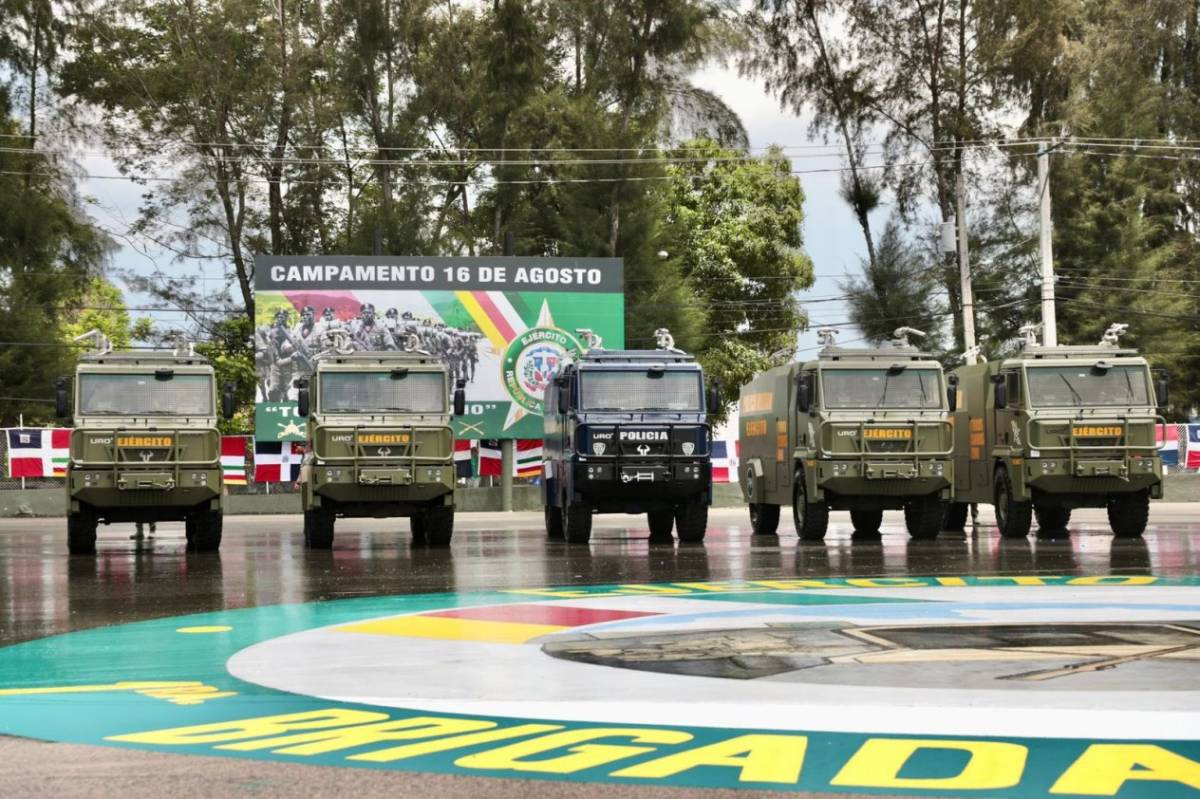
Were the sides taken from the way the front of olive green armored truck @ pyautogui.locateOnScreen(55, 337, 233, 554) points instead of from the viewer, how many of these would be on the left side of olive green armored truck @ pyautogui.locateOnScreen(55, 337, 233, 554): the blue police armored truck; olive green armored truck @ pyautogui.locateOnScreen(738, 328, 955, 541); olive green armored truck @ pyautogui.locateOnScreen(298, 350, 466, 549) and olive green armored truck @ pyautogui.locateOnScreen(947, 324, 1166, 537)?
4

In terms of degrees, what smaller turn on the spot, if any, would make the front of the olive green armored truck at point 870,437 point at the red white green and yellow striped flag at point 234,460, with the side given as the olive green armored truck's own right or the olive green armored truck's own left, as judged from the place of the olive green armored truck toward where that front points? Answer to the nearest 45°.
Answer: approximately 135° to the olive green armored truck's own right

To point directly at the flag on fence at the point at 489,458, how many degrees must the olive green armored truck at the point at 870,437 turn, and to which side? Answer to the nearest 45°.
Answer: approximately 135° to its right

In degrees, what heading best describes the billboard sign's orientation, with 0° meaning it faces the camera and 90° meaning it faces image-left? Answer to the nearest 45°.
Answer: approximately 0°

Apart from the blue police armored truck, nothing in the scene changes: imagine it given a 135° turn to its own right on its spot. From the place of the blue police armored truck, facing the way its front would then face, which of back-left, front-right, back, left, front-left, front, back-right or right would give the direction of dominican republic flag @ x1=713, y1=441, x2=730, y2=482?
front-right

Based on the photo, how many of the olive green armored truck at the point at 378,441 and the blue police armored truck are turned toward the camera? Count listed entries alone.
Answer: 2

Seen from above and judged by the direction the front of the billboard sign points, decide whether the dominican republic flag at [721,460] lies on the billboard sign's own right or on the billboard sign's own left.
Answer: on the billboard sign's own left

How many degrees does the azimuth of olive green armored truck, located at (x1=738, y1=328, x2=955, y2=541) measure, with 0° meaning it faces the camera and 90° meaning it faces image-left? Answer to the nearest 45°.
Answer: approximately 0°

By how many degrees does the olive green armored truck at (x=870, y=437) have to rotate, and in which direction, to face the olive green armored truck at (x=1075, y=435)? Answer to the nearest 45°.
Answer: approximately 90° to its left

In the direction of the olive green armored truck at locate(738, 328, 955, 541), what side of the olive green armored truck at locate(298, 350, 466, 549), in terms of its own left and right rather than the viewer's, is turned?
left

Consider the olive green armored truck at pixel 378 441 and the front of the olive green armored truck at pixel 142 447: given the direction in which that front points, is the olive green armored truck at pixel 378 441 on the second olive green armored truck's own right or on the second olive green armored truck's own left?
on the second olive green armored truck's own left

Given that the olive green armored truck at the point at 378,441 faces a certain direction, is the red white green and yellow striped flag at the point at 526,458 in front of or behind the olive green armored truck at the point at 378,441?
behind
